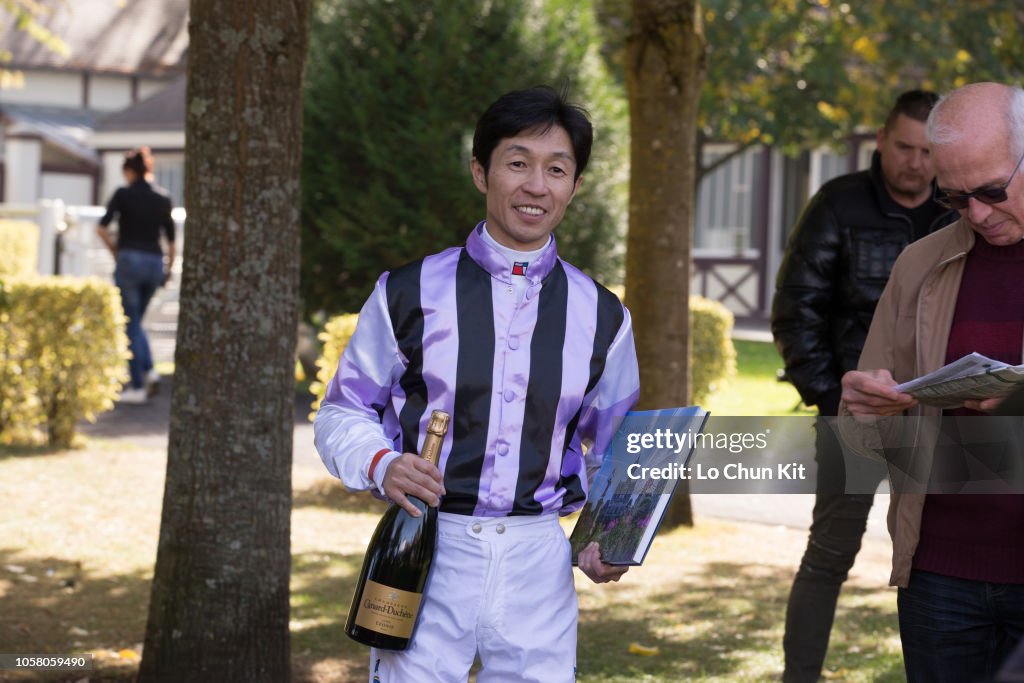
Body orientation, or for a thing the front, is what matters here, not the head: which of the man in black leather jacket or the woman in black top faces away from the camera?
the woman in black top

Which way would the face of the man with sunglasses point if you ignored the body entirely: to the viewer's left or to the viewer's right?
to the viewer's left

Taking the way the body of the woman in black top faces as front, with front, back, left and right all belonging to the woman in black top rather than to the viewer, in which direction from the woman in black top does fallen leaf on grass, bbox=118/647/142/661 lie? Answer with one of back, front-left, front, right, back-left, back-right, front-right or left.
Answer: back

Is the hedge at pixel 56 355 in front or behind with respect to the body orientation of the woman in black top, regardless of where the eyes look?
behind

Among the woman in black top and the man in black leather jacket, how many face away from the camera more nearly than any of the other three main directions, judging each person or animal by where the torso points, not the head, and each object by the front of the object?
1

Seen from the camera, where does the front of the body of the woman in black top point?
away from the camera

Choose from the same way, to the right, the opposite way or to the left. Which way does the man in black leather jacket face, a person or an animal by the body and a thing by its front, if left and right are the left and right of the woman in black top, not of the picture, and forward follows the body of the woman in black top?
the opposite way
